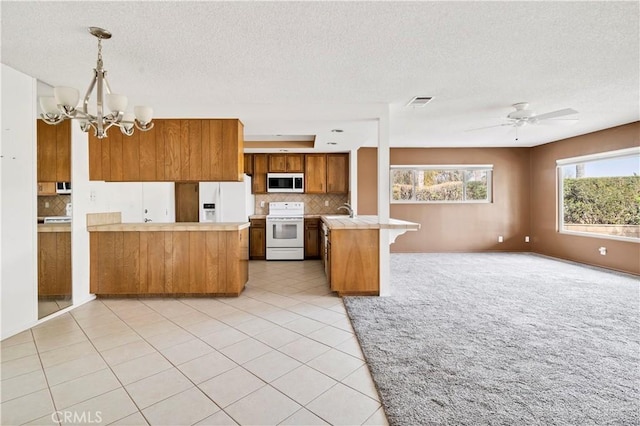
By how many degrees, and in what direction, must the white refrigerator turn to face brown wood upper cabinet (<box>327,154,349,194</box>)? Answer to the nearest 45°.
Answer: approximately 90° to its left

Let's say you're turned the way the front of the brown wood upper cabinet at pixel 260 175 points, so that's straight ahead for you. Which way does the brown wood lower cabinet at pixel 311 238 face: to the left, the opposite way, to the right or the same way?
the same way

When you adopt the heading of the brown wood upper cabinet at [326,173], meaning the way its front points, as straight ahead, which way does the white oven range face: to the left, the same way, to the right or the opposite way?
the same way

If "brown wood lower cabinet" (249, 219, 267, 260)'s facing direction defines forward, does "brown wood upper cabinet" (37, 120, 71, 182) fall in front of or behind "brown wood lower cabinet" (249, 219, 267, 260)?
in front

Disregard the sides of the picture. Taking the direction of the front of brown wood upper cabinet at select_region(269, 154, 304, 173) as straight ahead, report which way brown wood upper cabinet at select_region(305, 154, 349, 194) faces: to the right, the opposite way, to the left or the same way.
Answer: the same way

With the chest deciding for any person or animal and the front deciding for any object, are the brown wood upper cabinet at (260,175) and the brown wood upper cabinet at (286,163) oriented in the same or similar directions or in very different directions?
same or similar directions

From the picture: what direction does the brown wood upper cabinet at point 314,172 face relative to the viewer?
toward the camera

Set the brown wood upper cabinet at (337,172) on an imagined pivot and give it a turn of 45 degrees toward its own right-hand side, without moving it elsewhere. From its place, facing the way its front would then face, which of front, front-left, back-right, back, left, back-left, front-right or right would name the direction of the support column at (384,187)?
front-left

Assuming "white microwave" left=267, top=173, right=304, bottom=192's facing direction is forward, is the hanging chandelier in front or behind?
in front

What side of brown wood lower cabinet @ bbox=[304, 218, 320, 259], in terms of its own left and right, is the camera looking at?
front

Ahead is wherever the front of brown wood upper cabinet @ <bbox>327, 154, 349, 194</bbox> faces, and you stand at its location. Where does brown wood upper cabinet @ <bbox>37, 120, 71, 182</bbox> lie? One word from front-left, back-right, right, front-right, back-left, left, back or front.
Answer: front-right

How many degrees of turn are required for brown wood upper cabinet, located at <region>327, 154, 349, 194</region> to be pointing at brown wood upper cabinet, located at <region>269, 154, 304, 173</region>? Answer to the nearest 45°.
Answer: approximately 90° to its right

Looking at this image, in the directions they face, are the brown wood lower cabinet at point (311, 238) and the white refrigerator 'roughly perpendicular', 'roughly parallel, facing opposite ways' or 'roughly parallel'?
roughly parallel

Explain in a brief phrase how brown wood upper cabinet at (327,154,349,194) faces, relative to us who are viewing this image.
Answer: facing the viewer

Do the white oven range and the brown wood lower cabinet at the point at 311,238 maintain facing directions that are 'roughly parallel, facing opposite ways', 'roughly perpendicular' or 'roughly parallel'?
roughly parallel

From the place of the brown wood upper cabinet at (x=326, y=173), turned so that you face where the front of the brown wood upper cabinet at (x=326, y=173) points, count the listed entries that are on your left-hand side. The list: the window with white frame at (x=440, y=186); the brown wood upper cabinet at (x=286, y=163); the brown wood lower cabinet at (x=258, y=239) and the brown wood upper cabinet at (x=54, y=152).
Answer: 1

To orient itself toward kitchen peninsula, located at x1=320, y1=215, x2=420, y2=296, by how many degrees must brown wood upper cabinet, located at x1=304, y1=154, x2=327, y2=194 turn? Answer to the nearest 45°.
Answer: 0° — it already faces it

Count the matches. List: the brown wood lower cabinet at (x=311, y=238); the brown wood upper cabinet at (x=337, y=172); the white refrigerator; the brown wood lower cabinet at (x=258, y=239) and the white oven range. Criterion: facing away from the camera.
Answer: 0
